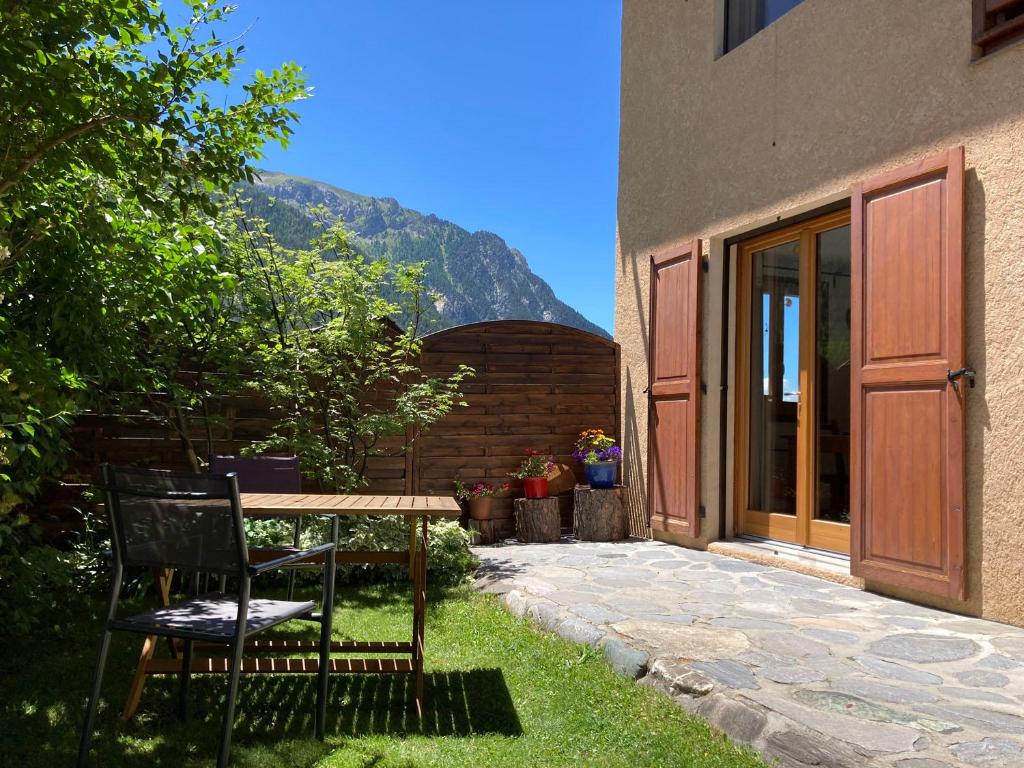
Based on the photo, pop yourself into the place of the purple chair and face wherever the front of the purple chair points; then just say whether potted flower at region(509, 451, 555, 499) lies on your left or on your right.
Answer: on your left

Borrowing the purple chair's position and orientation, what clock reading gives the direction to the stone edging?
The stone edging is roughly at 11 o'clock from the purple chair.

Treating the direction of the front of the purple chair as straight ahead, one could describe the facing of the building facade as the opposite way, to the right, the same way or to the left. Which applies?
to the right

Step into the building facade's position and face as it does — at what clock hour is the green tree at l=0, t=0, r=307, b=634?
The green tree is roughly at 12 o'clock from the building facade.

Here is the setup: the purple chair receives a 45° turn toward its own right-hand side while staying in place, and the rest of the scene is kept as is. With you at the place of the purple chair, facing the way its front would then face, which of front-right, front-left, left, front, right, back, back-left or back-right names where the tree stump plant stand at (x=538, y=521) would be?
back
